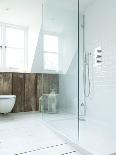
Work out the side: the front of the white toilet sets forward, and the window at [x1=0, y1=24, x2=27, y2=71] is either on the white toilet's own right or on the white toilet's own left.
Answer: on the white toilet's own left

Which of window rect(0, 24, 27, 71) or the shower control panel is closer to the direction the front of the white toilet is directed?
the shower control panel

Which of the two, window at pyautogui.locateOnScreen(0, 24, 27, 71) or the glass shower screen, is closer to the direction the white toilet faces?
the glass shower screen
